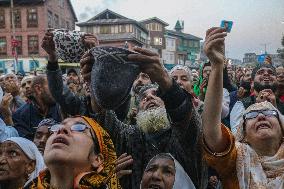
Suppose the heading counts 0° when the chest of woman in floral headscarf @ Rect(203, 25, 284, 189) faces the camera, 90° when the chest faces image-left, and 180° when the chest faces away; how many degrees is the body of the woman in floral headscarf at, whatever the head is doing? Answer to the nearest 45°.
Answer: approximately 0°

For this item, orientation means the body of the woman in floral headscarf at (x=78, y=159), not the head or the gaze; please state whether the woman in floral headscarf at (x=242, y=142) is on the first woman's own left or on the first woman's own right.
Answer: on the first woman's own left

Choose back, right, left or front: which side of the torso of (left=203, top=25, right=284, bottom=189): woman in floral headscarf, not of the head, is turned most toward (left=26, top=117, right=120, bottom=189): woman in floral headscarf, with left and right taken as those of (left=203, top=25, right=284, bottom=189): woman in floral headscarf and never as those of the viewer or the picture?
right

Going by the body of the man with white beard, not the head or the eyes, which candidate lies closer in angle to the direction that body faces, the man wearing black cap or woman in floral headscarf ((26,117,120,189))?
the woman in floral headscarf

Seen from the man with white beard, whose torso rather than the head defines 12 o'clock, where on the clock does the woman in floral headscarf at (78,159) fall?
The woman in floral headscarf is roughly at 1 o'clock from the man with white beard.

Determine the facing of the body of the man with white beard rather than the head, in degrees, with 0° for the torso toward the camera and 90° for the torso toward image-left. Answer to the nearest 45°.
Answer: approximately 45°

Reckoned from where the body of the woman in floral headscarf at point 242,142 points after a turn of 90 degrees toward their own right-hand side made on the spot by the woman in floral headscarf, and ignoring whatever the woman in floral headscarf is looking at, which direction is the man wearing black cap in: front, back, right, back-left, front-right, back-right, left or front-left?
front-right

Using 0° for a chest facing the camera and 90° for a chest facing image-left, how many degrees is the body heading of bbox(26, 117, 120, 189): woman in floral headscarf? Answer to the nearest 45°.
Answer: approximately 45°
